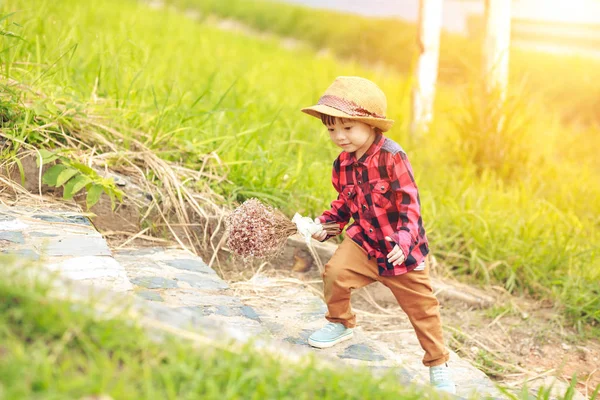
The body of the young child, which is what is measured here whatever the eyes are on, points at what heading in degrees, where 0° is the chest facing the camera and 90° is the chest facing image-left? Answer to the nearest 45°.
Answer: approximately 45°

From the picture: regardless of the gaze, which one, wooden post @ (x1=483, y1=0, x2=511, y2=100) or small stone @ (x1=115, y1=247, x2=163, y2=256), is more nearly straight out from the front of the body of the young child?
the small stone

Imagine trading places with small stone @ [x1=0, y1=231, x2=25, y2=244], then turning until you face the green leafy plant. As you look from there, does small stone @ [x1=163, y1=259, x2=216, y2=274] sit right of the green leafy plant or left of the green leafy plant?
right

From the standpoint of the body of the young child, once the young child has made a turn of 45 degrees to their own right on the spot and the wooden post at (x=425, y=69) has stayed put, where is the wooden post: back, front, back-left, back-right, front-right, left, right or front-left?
right

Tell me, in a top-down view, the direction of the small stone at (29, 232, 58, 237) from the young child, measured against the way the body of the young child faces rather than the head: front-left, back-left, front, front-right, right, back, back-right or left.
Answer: front-right

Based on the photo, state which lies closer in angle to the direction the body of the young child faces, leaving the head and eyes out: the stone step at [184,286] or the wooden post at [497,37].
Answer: the stone step

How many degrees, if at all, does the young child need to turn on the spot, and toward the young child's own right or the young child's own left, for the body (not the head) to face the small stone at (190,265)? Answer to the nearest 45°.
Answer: approximately 90° to the young child's own right

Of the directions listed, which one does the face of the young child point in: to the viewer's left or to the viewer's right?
to the viewer's left

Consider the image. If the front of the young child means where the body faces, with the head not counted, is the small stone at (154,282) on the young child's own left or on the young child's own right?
on the young child's own right

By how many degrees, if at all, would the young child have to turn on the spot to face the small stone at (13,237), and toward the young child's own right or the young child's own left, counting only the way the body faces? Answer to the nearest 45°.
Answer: approximately 45° to the young child's own right
